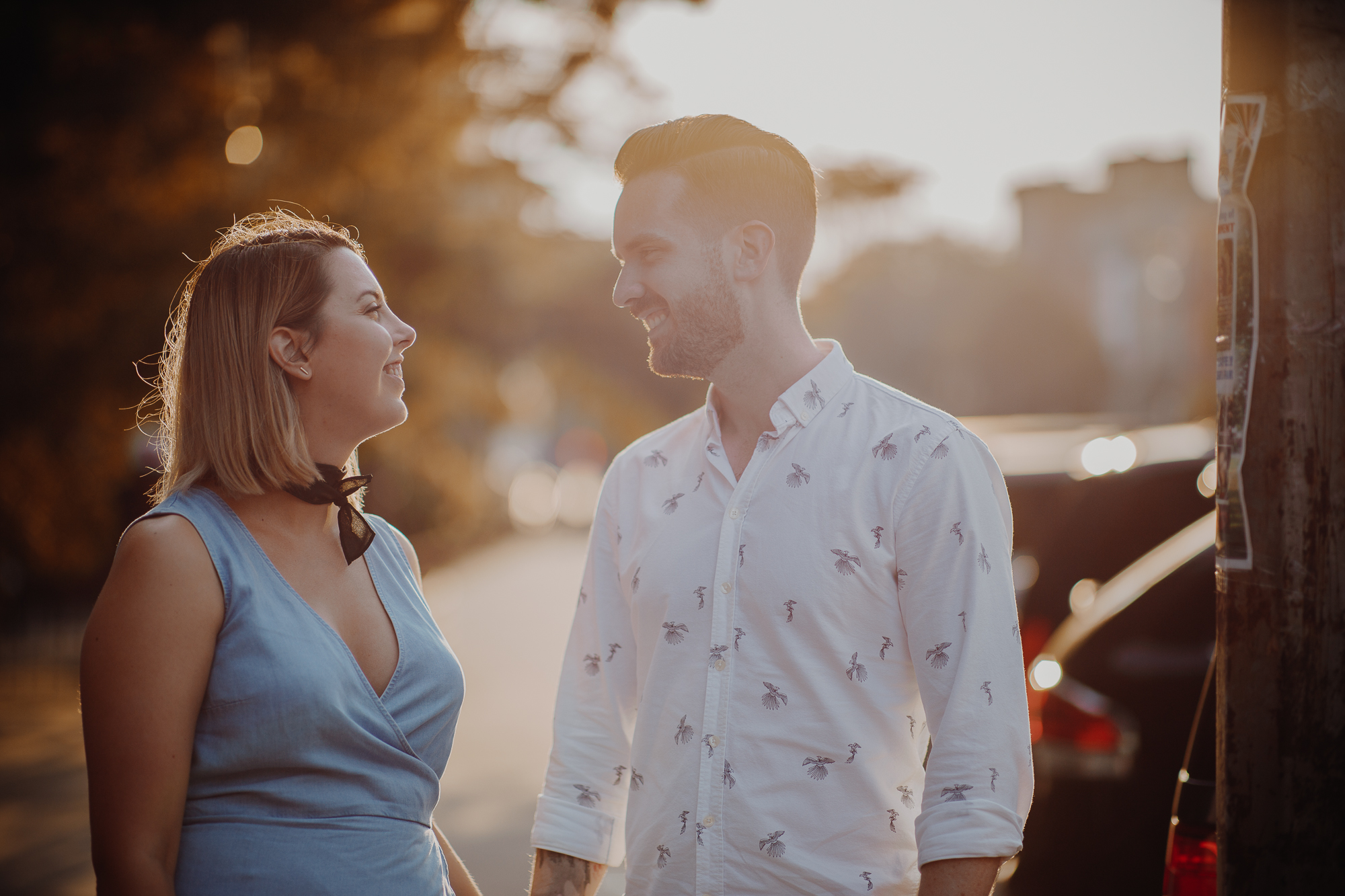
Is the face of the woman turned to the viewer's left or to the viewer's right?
to the viewer's right

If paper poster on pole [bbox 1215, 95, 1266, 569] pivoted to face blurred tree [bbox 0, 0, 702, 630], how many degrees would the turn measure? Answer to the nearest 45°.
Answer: approximately 90° to its right

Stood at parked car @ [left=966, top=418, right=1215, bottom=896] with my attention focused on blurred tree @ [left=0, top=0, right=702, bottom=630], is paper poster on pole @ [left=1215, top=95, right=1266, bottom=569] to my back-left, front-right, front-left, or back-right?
back-left

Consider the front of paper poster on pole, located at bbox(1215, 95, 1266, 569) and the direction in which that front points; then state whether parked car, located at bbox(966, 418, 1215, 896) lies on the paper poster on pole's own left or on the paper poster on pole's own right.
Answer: on the paper poster on pole's own right

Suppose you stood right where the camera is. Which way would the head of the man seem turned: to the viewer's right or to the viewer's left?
to the viewer's left

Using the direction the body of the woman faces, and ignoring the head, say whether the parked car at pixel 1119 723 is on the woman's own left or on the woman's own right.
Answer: on the woman's own left

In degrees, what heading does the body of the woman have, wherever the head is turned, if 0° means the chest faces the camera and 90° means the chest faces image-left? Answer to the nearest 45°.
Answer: approximately 315°

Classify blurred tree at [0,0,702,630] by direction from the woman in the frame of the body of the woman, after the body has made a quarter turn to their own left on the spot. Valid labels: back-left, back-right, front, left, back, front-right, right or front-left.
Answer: front-left
